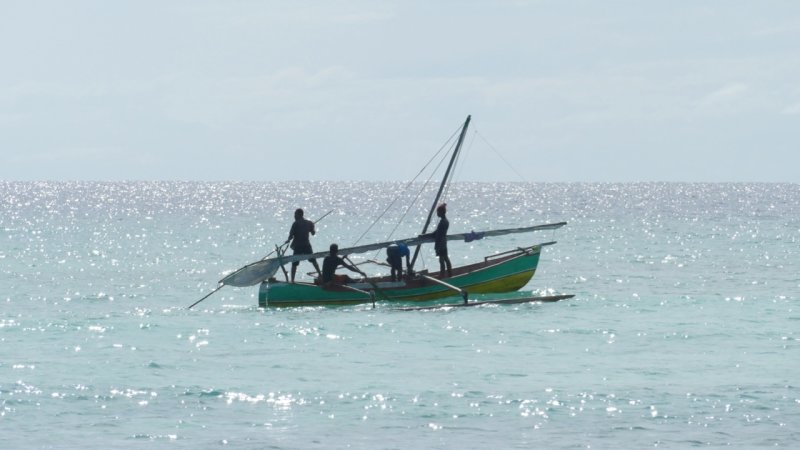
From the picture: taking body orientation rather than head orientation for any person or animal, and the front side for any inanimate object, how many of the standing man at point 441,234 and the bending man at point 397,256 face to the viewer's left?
1

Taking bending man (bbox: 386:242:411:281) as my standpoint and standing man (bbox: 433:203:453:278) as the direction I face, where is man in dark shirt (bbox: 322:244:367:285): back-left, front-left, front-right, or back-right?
back-right

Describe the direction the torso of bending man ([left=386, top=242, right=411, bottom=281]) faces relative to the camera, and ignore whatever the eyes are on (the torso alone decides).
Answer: to the viewer's right

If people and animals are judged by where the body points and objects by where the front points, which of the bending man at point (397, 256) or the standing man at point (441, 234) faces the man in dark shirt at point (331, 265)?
the standing man at point (441, 234)

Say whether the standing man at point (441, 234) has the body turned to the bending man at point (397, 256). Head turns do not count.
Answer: yes

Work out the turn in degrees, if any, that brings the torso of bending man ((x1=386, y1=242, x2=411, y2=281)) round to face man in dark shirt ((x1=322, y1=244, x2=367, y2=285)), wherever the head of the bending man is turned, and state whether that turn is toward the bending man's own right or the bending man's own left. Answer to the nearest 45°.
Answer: approximately 180°

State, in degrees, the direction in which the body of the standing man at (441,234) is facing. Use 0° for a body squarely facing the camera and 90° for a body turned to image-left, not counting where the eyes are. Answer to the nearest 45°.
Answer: approximately 90°

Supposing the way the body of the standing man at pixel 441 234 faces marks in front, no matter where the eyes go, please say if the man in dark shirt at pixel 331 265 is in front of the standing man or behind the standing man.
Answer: in front

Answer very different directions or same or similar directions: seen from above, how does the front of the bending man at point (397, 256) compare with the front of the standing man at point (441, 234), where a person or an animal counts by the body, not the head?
very different directions
